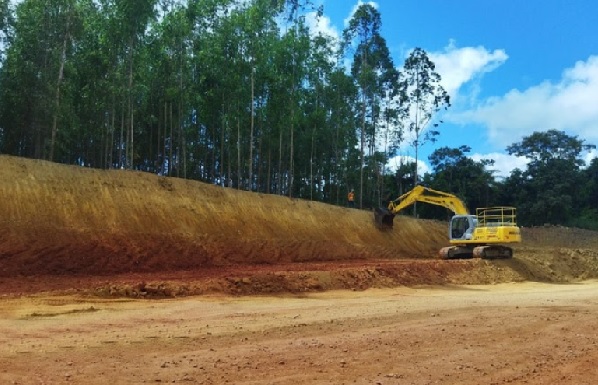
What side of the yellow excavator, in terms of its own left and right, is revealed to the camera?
left

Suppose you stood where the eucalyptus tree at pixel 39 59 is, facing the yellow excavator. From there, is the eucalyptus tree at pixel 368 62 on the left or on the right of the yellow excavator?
left

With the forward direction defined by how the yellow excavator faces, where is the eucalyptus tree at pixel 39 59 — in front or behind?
in front

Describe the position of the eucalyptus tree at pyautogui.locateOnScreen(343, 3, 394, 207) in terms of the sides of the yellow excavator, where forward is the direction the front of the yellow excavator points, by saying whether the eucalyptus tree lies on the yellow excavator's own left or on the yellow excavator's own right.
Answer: on the yellow excavator's own right
